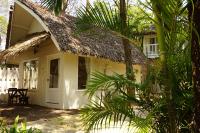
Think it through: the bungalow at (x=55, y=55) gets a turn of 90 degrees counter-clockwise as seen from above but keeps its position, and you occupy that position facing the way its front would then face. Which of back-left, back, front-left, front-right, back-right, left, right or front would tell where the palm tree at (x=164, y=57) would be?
front-right

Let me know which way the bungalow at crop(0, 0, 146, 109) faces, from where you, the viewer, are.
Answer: facing the viewer and to the left of the viewer
